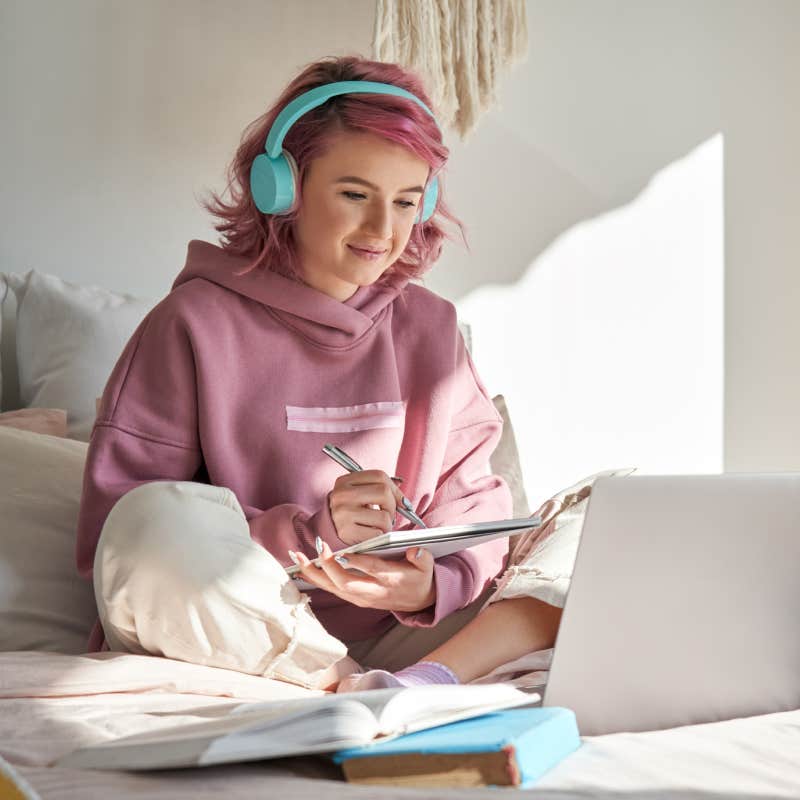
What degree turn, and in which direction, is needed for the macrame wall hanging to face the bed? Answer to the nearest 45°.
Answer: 0° — it already faces it

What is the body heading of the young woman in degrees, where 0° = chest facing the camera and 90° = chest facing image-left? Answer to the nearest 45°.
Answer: approximately 315°

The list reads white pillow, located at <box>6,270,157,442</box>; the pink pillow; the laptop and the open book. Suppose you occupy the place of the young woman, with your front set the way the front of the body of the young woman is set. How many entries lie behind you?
2

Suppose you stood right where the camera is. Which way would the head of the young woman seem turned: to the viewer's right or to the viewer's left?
to the viewer's right

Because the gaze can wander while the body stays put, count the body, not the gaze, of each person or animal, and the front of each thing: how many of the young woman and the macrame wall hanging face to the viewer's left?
0

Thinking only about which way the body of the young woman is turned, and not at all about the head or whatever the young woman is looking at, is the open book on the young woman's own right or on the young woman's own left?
on the young woman's own right

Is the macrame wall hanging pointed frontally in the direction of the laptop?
yes

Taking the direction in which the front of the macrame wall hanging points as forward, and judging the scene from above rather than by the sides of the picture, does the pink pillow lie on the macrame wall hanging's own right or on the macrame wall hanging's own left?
on the macrame wall hanging's own right

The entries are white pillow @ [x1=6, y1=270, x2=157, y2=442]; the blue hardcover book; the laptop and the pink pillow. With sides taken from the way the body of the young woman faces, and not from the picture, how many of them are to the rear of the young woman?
2

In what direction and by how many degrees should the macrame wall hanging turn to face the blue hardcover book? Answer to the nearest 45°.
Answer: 0° — it already faces it

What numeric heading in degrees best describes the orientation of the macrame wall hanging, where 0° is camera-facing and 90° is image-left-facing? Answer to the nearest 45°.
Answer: approximately 0°
